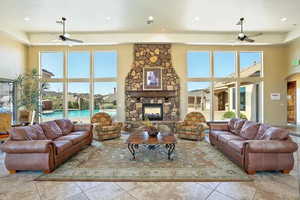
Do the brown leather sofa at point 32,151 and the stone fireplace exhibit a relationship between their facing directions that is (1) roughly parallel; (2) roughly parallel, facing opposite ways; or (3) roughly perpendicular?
roughly perpendicular

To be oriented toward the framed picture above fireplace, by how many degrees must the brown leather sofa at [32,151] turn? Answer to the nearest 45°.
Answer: approximately 90° to its left

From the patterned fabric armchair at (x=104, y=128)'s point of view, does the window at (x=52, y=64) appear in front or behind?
behind

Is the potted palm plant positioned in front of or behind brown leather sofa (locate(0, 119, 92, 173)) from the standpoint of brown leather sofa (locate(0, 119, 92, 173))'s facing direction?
behind

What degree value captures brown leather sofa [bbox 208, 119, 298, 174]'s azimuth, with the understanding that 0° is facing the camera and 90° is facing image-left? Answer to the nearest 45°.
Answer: approximately 45°

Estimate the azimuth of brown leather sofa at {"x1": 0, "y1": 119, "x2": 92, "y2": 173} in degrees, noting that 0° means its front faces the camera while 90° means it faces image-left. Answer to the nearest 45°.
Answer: approximately 315°

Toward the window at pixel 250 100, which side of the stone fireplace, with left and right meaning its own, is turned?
left

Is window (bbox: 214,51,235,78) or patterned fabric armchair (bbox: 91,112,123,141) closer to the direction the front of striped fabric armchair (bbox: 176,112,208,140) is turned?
the patterned fabric armchair

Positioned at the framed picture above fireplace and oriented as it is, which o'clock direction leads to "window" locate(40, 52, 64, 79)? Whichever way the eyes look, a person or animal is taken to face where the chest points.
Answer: The window is roughly at 3 o'clock from the framed picture above fireplace.

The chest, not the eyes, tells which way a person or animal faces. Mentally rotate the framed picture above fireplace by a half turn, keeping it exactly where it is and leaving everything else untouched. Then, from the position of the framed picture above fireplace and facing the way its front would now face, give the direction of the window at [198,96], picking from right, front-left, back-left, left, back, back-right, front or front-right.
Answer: right

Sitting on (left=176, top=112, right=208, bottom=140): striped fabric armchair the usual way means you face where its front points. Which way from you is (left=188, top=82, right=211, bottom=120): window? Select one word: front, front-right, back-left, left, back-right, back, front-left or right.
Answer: back-right

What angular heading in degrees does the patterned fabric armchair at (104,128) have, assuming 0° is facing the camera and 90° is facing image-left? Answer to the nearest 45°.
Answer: approximately 315°
